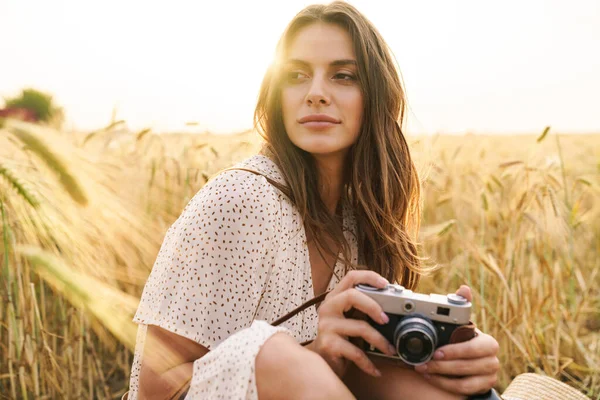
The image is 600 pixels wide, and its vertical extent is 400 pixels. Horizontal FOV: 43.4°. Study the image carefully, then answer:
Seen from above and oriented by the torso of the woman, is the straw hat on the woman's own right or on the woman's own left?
on the woman's own left

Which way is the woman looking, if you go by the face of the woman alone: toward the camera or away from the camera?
toward the camera

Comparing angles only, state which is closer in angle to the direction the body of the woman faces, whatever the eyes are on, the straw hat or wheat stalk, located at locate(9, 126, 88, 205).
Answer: the straw hat
